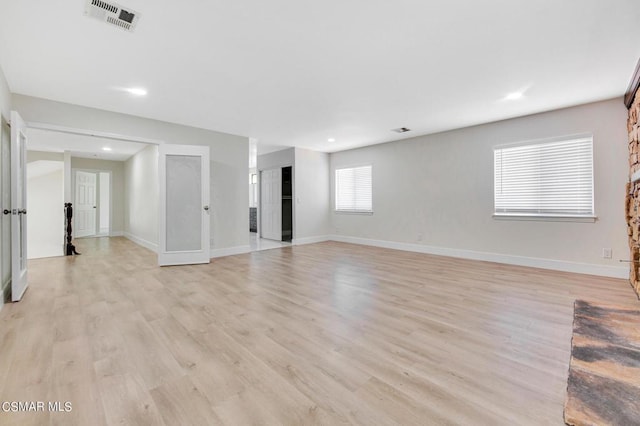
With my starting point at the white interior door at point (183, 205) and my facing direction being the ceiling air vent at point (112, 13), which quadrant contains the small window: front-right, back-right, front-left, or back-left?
back-left

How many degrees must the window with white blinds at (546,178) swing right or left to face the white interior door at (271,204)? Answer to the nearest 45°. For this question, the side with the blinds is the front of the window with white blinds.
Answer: approximately 45° to its right

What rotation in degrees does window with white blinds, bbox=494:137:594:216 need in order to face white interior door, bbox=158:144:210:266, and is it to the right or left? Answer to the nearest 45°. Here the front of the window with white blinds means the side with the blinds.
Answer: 0° — it already faces it

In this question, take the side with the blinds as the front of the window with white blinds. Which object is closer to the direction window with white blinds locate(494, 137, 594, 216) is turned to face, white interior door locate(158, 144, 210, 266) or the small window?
the white interior door

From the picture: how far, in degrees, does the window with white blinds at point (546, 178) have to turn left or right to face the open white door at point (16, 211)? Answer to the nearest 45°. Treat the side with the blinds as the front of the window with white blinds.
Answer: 0° — it already faces it

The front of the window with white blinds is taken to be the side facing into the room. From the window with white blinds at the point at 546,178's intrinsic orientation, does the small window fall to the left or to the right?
on its right

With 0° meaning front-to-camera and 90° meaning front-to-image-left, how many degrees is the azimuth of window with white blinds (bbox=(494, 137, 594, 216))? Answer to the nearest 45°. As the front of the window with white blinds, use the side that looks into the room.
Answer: approximately 45°
